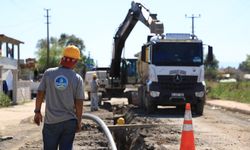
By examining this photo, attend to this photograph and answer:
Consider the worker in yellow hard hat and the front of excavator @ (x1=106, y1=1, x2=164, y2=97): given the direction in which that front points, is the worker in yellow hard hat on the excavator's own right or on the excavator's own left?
on the excavator's own right

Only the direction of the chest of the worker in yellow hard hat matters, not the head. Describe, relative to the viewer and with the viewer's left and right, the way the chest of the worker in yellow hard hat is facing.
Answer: facing away from the viewer

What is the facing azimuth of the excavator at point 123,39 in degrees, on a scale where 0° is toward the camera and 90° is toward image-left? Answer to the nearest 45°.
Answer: approximately 315°

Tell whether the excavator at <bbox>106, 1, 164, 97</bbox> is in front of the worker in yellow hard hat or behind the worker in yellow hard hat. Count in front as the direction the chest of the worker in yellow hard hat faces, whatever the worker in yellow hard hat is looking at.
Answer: in front

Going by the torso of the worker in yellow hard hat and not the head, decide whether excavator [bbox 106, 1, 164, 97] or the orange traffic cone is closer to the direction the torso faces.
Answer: the excavator

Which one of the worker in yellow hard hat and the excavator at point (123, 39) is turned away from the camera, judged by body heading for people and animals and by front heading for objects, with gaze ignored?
the worker in yellow hard hat

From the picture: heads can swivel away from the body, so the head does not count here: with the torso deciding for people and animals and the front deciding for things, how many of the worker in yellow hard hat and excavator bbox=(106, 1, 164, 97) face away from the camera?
1
